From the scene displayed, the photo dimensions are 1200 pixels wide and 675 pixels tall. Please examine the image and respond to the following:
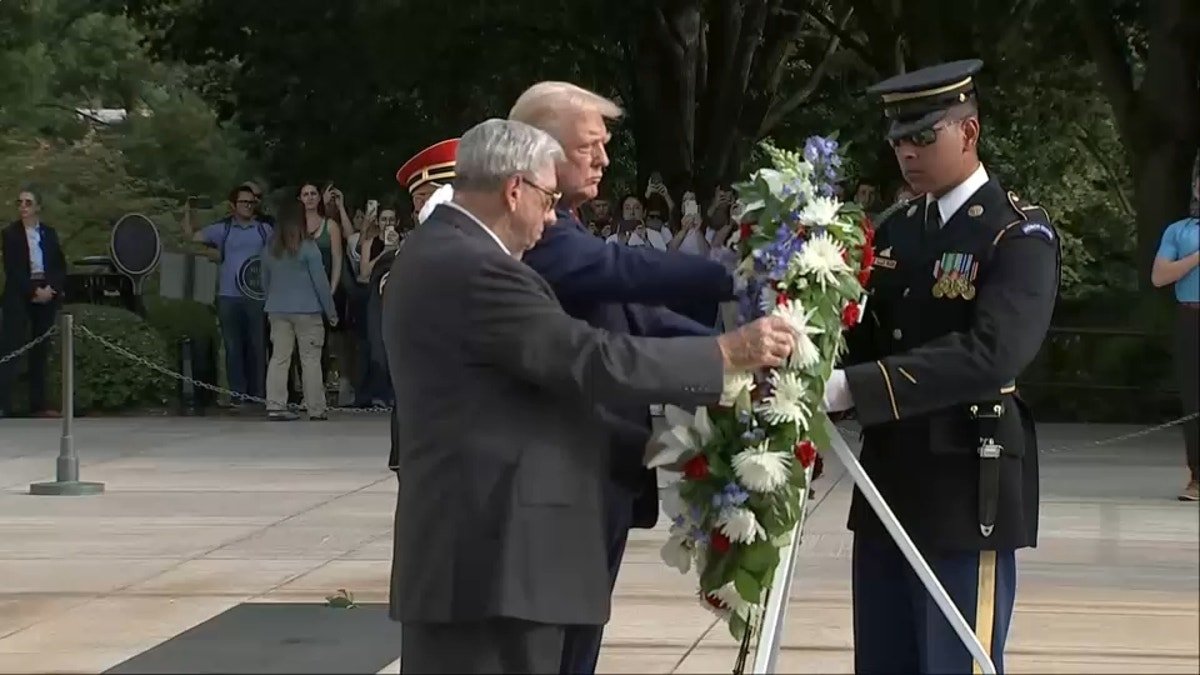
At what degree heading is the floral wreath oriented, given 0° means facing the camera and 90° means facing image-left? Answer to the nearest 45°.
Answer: approximately 45°

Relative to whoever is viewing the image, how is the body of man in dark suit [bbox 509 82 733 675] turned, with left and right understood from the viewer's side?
facing to the right of the viewer

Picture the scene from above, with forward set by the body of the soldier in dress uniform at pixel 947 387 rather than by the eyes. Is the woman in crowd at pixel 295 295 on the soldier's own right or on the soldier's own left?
on the soldier's own right

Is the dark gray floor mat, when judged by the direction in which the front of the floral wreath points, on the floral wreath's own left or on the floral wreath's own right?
on the floral wreath's own right

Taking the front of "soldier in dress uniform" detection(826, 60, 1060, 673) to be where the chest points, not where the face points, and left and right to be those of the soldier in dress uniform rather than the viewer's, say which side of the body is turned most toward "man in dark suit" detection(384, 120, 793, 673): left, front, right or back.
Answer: front

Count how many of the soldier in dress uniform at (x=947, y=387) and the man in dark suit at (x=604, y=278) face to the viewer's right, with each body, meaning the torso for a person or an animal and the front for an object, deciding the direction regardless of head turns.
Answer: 1

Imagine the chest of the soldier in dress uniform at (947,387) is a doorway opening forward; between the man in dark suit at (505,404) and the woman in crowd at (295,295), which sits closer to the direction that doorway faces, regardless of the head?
the man in dark suit

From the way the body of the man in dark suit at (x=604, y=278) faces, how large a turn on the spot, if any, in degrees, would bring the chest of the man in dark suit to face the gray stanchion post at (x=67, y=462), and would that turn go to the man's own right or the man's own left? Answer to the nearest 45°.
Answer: approximately 135° to the man's own left

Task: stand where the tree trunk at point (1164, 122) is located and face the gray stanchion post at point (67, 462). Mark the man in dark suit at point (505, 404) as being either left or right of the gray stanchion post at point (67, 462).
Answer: left

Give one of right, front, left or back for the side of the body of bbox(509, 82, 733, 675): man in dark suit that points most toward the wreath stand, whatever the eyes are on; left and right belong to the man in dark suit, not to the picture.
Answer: front

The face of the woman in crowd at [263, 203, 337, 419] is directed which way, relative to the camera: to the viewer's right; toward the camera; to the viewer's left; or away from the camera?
away from the camera
